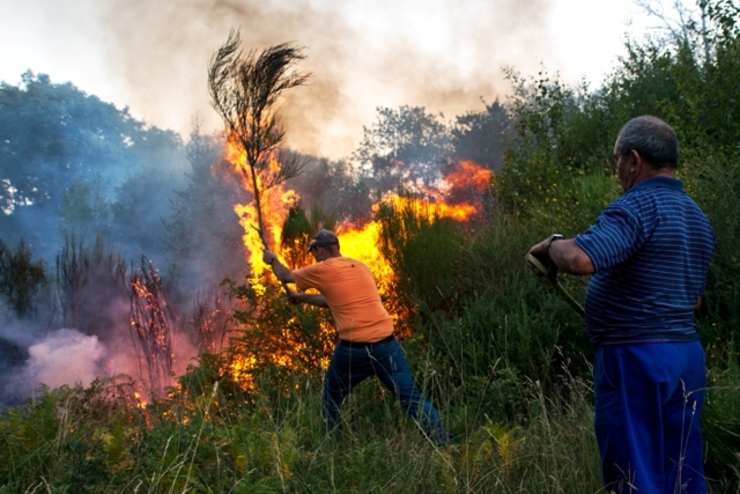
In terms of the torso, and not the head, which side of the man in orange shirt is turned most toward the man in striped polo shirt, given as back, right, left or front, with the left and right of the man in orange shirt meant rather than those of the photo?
back

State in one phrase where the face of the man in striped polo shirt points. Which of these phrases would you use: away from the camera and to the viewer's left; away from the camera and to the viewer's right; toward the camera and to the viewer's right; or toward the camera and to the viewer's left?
away from the camera and to the viewer's left

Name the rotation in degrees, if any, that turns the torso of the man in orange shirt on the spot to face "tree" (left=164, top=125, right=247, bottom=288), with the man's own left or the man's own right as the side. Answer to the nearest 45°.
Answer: approximately 45° to the man's own right

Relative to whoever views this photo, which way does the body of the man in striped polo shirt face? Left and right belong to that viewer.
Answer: facing away from the viewer and to the left of the viewer

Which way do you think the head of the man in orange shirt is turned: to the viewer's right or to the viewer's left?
to the viewer's left

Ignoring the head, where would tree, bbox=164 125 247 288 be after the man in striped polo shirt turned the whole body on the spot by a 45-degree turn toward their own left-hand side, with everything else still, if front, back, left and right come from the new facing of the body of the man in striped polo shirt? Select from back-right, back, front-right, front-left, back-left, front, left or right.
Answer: front-right

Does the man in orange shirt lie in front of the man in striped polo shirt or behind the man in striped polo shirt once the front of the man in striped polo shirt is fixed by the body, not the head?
in front

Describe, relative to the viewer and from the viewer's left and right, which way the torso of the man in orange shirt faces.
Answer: facing away from the viewer and to the left of the viewer

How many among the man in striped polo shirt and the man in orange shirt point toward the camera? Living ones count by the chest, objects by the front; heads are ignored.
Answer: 0

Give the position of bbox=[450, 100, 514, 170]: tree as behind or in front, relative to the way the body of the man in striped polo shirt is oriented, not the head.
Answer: in front
